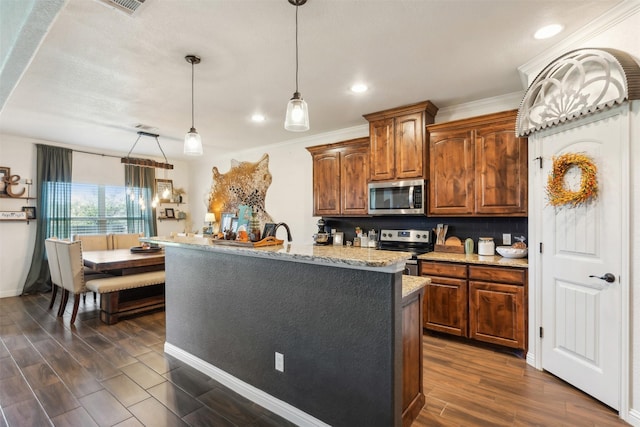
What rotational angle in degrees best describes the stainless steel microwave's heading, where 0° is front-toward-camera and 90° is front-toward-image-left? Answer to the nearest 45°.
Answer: approximately 0°

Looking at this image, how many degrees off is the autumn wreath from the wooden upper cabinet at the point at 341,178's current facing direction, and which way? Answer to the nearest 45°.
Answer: approximately 90° to its left

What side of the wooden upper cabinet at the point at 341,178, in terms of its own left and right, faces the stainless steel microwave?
left

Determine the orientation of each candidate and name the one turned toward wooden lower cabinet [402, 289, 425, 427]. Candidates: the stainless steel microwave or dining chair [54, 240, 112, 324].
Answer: the stainless steel microwave

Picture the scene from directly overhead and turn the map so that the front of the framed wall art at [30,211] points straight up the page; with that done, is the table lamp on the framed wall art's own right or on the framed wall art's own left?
on the framed wall art's own left

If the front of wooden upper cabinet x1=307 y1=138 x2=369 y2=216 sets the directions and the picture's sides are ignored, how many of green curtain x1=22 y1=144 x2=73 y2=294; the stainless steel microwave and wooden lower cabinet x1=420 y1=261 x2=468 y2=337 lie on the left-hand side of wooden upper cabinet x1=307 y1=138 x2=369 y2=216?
2
